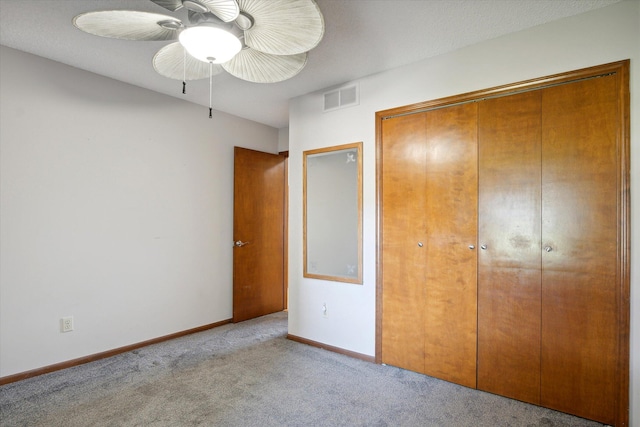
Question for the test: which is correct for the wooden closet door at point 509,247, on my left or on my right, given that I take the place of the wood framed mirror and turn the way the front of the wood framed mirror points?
on my left

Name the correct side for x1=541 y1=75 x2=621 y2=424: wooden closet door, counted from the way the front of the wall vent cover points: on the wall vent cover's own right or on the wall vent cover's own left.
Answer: on the wall vent cover's own left

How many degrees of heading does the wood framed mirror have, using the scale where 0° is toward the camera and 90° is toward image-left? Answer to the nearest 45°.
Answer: approximately 45°

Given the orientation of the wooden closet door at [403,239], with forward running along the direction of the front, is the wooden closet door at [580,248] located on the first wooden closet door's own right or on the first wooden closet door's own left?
on the first wooden closet door's own left

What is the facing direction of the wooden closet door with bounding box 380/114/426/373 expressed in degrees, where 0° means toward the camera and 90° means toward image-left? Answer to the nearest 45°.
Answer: approximately 45°

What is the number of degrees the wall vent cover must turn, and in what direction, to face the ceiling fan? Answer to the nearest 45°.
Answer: approximately 45° to its left

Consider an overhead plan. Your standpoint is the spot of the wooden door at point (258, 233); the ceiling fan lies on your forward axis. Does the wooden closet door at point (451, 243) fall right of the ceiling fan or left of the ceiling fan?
left

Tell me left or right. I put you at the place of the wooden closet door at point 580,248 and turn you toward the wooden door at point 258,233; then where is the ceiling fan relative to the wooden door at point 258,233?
left

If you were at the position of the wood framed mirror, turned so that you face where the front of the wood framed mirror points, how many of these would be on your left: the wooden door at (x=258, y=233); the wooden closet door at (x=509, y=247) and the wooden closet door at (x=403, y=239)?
2
